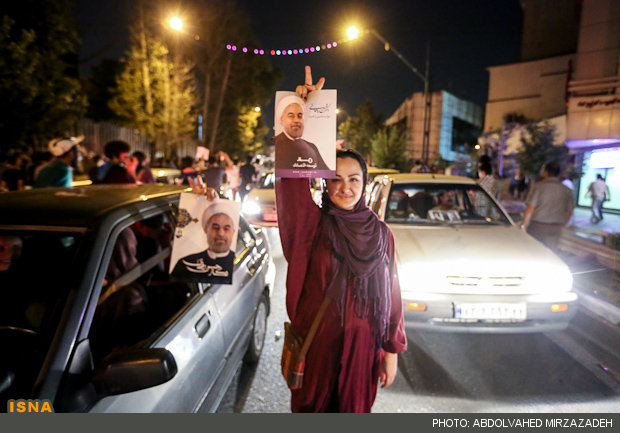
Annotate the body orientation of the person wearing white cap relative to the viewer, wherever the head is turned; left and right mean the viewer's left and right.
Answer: facing to the right of the viewer

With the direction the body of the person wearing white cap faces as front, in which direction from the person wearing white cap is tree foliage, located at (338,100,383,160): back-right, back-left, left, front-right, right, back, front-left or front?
front-left

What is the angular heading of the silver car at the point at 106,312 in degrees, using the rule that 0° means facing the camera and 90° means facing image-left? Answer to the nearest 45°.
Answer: approximately 45°

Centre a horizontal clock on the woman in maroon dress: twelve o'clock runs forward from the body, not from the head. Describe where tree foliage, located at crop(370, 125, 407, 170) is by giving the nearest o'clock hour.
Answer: The tree foliage is roughly at 6 o'clock from the woman in maroon dress.

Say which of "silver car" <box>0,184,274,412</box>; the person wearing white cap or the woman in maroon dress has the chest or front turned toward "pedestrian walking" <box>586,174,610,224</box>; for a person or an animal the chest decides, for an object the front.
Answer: the person wearing white cap

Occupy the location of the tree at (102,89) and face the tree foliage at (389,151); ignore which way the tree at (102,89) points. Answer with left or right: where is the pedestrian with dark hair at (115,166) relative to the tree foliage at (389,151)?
right

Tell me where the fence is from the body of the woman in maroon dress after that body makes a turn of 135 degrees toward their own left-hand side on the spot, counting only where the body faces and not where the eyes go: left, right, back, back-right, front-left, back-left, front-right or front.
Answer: left

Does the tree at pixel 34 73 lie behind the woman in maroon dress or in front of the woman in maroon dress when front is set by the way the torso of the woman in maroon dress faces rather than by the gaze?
behind
